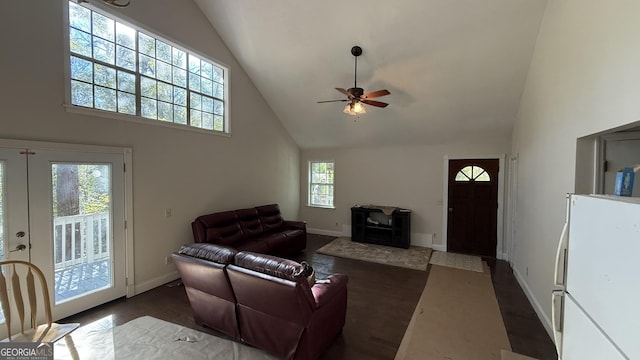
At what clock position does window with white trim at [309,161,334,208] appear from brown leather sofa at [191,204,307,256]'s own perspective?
The window with white trim is roughly at 9 o'clock from the brown leather sofa.

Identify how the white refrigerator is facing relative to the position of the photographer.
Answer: facing the viewer and to the left of the viewer

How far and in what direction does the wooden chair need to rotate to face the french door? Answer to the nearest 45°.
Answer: approximately 135° to its left

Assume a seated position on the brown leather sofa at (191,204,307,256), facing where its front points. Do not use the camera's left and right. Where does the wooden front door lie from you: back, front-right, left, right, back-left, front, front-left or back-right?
front-left

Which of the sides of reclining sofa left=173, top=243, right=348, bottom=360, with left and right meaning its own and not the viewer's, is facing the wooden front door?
front

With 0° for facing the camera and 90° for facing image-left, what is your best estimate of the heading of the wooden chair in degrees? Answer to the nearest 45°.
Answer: approximately 315°

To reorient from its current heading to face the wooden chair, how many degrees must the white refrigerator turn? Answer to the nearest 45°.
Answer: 0° — it already faces it

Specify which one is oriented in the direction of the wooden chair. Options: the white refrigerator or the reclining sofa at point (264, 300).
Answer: the white refrigerator

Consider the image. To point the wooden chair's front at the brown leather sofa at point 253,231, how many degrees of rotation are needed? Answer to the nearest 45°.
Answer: approximately 90° to its left

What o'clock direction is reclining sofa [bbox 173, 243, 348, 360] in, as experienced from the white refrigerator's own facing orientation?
The reclining sofa is roughly at 1 o'clock from the white refrigerator.

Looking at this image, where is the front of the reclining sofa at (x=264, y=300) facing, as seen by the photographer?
facing away from the viewer and to the right of the viewer
